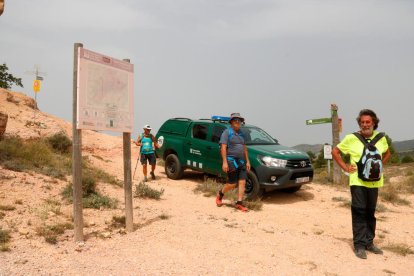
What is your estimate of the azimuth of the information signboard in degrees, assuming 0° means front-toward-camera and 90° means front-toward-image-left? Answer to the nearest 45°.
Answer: approximately 315°

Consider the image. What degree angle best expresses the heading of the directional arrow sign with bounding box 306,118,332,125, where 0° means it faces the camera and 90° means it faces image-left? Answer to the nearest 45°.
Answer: approximately 0°

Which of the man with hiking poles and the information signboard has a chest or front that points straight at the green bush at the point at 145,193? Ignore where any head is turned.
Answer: the man with hiking poles

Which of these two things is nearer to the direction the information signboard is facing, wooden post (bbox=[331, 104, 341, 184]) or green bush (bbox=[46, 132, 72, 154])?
the wooden post

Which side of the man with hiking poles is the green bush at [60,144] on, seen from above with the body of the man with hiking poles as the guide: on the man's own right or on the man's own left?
on the man's own right

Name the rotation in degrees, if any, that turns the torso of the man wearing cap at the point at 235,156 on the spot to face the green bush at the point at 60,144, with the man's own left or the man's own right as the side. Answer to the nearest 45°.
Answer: approximately 180°

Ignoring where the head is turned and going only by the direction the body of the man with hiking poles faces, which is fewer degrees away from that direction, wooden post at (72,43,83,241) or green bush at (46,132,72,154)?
the wooden post

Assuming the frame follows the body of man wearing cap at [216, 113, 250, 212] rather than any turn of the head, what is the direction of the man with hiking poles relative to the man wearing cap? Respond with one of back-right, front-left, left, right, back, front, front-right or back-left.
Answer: back

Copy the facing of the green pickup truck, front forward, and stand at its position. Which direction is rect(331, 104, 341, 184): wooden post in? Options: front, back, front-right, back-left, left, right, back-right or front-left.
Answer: left

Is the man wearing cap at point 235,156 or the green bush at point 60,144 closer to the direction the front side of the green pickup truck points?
the man wearing cap

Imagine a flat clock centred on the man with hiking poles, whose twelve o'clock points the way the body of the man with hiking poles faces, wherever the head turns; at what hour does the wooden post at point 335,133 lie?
The wooden post is roughly at 9 o'clock from the man with hiking poles.

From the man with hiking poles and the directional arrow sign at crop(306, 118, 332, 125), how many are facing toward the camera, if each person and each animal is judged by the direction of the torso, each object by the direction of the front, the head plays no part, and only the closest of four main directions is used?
2

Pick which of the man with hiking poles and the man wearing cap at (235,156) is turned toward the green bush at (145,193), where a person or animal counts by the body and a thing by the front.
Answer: the man with hiking poles

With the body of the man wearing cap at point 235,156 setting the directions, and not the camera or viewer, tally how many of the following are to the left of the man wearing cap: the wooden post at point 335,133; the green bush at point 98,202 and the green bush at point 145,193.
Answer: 1

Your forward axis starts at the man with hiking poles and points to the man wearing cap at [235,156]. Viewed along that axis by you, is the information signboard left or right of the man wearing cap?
right
